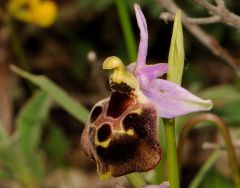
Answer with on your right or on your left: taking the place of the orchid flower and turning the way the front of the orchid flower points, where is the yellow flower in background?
on your right

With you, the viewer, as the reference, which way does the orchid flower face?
facing the viewer and to the left of the viewer

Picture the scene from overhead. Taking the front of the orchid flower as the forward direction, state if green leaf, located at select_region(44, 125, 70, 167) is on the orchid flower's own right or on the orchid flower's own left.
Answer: on the orchid flower's own right

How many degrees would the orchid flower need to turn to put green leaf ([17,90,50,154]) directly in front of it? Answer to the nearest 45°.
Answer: approximately 90° to its right

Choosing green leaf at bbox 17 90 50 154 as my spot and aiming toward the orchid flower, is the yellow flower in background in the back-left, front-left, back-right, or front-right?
back-left

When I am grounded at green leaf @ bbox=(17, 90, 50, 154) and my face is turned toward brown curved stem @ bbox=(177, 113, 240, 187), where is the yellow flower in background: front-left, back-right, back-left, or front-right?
back-left
